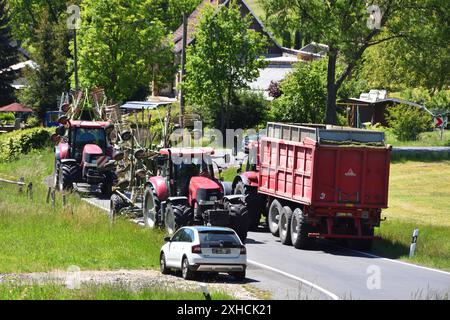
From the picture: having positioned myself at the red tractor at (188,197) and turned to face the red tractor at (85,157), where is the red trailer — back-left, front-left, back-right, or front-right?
back-right

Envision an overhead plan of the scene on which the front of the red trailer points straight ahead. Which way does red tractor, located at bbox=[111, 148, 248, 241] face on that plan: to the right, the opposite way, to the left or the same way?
the opposite way

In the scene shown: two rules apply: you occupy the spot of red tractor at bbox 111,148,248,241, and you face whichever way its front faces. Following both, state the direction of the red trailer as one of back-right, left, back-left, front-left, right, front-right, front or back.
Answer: front-left

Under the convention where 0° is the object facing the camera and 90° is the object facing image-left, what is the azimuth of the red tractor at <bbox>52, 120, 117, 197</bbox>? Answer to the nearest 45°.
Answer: approximately 315°

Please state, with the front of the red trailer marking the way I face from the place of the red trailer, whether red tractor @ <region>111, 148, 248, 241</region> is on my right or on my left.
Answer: on my left

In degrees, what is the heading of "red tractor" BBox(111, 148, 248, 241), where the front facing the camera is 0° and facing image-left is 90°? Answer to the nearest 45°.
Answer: approximately 315°

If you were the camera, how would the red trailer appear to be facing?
facing away from the viewer and to the left of the viewer

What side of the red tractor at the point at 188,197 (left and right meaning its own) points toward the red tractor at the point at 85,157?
back

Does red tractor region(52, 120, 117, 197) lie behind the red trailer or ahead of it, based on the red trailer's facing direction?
ahead
